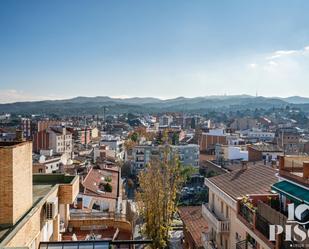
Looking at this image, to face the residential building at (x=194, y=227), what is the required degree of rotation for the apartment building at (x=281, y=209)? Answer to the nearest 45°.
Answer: approximately 90° to its right

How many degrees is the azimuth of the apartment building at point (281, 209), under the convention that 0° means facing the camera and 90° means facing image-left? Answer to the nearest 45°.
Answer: approximately 45°

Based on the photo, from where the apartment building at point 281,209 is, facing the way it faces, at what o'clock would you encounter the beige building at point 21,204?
The beige building is roughly at 12 o'clock from the apartment building.

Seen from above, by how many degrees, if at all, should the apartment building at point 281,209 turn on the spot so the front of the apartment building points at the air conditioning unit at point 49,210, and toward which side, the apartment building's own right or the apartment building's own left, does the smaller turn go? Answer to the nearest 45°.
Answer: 0° — it already faces it

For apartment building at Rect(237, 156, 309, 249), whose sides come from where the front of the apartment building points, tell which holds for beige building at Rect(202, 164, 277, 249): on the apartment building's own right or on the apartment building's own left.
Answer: on the apartment building's own right

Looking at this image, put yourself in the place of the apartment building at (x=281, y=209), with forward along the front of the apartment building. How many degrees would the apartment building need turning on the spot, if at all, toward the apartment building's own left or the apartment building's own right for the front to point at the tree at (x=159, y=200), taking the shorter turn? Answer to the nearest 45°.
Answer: approximately 90° to the apartment building's own right
